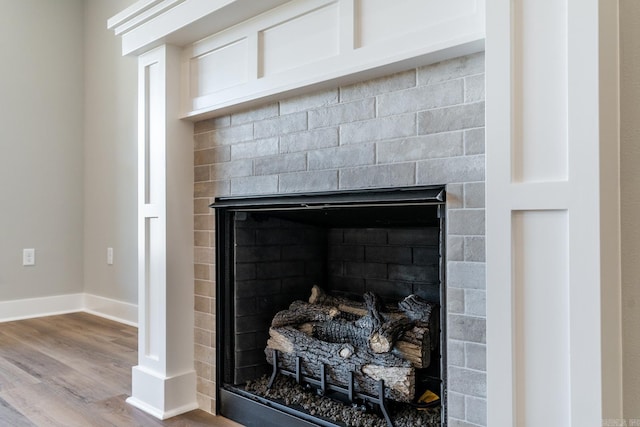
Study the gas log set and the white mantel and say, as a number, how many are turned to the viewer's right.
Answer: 0

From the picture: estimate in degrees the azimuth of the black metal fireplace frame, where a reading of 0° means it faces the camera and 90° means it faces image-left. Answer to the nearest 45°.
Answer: approximately 45°

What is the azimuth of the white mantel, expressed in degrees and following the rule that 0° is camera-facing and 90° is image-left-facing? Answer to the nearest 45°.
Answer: approximately 45°
